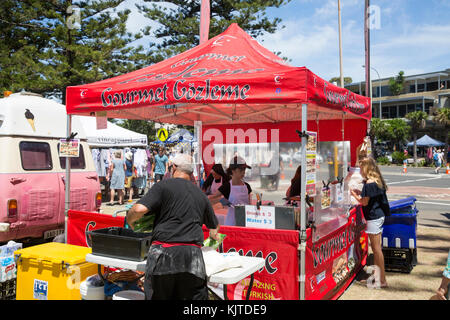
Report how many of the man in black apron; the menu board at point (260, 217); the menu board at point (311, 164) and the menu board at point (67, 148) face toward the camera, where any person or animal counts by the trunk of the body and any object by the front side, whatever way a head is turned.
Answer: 3

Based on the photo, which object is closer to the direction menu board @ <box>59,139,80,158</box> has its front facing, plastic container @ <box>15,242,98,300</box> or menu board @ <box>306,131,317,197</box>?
the plastic container

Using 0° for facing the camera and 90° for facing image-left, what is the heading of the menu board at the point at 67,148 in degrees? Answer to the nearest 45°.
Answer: approximately 0°

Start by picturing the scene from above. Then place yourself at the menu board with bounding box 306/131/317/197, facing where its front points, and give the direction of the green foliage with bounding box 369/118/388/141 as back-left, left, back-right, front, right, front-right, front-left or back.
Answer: back

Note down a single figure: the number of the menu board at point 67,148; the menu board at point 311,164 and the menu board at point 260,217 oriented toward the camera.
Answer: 3

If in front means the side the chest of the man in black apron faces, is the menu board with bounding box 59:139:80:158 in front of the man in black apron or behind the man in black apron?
in front

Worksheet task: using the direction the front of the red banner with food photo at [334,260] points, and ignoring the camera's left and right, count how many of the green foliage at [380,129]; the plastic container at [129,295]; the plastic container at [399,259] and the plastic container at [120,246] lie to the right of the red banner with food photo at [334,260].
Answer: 2

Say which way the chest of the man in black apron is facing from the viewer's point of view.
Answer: away from the camera

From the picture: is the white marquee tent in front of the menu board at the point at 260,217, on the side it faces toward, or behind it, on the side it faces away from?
behind

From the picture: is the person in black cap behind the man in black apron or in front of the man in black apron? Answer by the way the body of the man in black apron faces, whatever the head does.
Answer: in front
